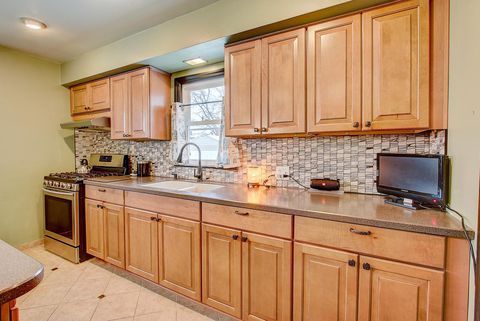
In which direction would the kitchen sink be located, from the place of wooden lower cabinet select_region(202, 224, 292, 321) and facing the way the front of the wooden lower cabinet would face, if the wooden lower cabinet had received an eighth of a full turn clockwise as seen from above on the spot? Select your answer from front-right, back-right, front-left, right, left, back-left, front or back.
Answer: front-right

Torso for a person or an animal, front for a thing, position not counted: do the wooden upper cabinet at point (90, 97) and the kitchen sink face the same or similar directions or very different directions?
same or similar directions

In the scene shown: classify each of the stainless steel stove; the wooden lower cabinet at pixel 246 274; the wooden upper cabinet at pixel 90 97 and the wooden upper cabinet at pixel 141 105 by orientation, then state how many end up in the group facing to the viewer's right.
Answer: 0

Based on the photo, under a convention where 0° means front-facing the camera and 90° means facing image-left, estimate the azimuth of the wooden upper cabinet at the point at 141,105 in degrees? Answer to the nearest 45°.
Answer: approximately 45°

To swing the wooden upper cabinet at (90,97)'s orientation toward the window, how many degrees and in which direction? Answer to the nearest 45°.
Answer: approximately 90° to its left

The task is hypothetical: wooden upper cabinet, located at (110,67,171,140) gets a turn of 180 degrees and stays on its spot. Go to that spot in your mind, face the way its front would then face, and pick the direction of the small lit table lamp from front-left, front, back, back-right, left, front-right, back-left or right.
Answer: right

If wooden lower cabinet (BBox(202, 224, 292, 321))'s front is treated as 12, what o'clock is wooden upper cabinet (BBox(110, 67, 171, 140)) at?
The wooden upper cabinet is roughly at 3 o'clock from the wooden lower cabinet.

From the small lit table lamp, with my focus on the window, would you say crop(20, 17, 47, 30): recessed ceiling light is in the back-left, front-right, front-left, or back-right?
front-left

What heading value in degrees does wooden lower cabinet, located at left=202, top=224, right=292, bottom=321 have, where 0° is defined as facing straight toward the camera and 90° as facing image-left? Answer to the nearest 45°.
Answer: approximately 45°

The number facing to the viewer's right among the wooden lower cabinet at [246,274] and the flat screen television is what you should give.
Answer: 0

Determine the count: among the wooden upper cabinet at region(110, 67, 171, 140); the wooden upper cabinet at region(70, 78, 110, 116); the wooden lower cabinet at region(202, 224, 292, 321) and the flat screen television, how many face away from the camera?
0

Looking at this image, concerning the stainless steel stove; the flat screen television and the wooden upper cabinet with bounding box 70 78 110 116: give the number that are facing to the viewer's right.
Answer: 0

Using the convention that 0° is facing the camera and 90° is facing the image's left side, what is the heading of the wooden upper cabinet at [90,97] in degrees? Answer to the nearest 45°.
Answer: approximately 45°

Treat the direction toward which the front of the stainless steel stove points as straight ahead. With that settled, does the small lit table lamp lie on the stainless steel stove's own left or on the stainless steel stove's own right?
on the stainless steel stove's own left

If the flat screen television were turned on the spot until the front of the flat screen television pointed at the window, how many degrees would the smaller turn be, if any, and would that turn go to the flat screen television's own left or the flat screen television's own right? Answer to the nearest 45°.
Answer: approximately 45° to the flat screen television's own right

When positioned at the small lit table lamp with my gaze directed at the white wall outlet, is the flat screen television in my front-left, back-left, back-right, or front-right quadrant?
front-right

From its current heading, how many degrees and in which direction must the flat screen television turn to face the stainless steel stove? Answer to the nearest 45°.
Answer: approximately 45° to its right

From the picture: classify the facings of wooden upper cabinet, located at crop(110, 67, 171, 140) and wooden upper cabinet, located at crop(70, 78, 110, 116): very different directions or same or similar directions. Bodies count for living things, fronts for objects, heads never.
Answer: same or similar directions

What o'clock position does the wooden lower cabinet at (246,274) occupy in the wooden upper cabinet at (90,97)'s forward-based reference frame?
The wooden lower cabinet is roughly at 10 o'clock from the wooden upper cabinet.
